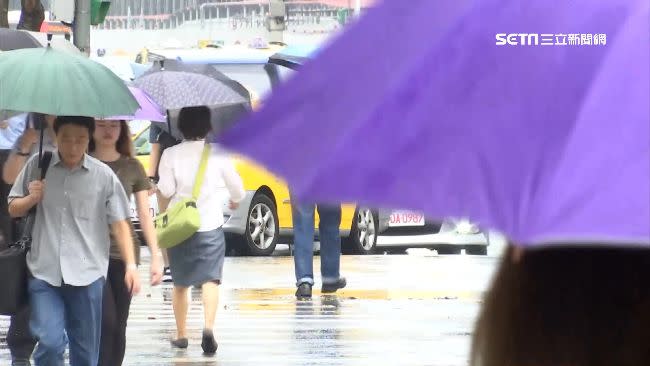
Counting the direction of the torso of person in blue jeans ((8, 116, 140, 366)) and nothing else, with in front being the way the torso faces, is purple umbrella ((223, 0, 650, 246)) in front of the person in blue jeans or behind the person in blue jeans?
in front

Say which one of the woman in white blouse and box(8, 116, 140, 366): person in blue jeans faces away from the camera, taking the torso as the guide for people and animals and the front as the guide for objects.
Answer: the woman in white blouse

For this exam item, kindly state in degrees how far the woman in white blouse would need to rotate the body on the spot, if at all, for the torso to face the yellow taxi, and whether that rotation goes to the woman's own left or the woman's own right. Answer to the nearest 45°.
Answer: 0° — they already face it

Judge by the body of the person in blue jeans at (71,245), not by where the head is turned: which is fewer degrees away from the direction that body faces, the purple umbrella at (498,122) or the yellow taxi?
the purple umbrella

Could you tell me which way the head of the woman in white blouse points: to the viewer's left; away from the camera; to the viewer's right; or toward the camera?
away from the camera
